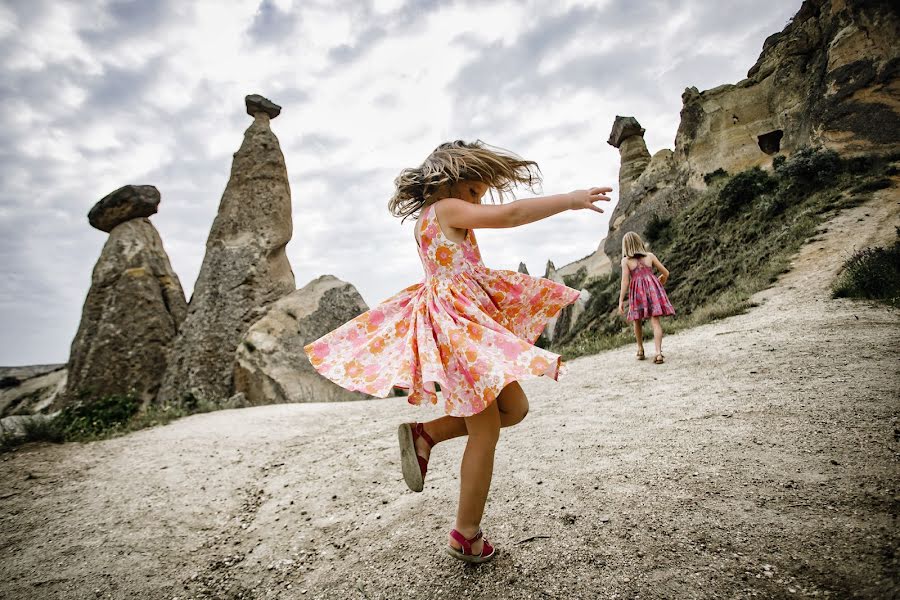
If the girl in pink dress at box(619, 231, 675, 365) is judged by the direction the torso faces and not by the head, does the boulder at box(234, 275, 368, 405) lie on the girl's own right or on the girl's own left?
on the girl's own left

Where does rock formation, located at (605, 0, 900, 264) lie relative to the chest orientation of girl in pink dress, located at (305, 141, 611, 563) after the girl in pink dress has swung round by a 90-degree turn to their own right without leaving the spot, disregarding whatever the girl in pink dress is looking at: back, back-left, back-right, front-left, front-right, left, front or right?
back-left

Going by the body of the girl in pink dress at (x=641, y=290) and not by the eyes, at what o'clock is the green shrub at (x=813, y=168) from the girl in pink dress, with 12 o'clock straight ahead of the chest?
The green shrub is roughly at 1 o'clock from the girl in pink dress.

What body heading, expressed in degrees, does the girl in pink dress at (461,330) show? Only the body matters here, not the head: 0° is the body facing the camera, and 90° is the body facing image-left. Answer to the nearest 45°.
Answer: approximately 270°

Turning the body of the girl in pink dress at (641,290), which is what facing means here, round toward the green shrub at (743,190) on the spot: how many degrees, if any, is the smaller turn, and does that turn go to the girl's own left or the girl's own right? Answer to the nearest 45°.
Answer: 0° — they already face it

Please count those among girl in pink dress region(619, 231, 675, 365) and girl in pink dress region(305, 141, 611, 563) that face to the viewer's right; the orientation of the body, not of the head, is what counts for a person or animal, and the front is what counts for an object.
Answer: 1

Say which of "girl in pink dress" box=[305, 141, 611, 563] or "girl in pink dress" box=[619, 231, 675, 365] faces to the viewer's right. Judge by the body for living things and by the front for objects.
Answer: "girl in pink dress" box=[305, 141, 611, 563]

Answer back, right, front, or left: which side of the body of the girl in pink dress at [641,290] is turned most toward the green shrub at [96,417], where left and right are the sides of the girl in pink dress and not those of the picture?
left

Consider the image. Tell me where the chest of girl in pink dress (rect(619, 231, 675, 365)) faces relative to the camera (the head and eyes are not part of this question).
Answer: away from the camera

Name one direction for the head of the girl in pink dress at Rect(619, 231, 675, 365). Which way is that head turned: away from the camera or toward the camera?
away from the camera

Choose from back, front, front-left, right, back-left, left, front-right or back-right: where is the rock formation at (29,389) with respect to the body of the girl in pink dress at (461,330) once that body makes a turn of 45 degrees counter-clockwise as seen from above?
left

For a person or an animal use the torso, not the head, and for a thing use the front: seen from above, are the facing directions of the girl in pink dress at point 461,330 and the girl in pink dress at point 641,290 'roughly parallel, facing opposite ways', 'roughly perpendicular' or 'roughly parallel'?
roughly perpendicular

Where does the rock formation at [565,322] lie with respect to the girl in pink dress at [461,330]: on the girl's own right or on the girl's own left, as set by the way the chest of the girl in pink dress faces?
on the girl's own left

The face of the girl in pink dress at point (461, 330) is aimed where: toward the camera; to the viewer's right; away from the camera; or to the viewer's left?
to the viewer's right

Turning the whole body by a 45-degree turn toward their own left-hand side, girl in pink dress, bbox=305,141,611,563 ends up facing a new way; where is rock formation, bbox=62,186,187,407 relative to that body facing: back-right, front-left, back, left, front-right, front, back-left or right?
left
